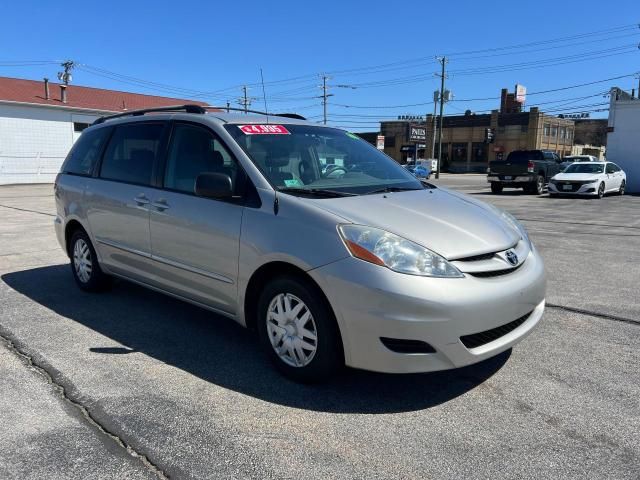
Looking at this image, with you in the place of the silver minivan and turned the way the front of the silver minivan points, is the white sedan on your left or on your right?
on your left

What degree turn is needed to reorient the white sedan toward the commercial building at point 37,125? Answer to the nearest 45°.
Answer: approximately 45° to its right

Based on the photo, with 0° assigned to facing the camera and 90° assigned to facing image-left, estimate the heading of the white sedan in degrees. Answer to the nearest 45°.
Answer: approximately 45°

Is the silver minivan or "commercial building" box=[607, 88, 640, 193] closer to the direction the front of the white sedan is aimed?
the silver minivan

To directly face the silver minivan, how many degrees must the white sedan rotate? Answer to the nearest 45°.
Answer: approximately 45° to its left

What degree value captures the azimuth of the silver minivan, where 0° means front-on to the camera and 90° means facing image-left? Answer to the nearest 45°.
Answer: approximately 315°

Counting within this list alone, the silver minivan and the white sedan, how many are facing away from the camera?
0

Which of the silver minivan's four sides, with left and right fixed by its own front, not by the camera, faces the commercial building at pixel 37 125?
back
